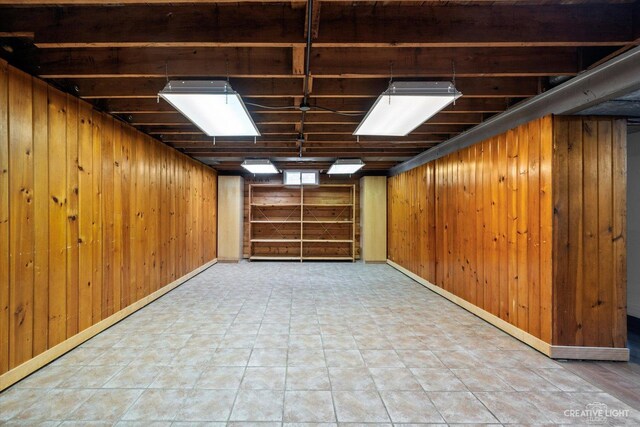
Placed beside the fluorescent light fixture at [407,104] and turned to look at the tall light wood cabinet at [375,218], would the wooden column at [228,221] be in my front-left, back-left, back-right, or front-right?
front-left

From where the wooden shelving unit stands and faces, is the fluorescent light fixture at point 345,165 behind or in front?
in front

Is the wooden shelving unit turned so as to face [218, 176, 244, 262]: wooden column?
no

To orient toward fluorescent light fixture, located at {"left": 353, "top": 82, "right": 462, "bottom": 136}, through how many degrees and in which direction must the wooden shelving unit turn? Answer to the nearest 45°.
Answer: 0° — it already faces it

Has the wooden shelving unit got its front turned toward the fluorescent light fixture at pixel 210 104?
yes

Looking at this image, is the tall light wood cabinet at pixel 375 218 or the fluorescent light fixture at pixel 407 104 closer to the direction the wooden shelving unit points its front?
the fluorescent light fixture

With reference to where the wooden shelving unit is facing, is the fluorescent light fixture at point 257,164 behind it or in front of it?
in front

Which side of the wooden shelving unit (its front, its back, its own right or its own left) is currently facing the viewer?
front

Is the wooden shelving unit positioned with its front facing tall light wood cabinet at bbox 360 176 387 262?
no
